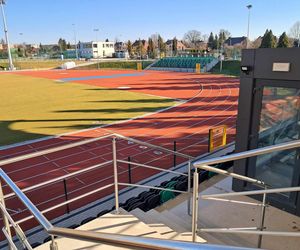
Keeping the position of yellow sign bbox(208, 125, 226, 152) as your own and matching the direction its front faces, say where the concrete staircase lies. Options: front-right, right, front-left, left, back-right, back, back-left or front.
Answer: front-right

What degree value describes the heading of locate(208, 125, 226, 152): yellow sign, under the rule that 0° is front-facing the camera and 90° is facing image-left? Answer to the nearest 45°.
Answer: approximately 315°
